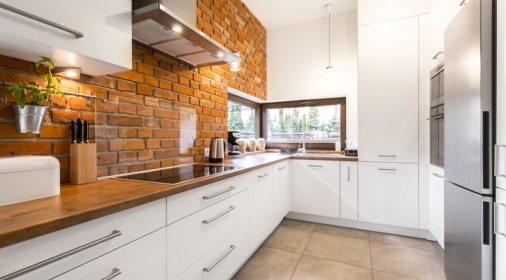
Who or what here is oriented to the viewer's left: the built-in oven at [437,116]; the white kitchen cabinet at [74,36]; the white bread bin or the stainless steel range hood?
the built-in oven

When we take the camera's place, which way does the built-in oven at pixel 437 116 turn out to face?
facing to the left of the viewer

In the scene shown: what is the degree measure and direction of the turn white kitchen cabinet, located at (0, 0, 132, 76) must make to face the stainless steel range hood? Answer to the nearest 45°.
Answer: approximately 45° to its left

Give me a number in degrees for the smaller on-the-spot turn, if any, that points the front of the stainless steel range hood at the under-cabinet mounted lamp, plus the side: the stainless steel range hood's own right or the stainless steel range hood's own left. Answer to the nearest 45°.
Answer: approximately 135° to the stainless steel range hood's own right

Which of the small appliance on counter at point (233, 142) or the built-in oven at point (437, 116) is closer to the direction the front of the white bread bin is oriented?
the built-in oven

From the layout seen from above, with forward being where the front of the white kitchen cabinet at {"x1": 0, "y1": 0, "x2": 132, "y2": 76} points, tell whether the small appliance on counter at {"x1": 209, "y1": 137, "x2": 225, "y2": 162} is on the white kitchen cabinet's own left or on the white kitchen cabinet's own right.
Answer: on the white kitchen cabinet's own left

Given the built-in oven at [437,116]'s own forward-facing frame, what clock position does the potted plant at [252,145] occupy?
The potted plant is roughly at 12 o'clock from the built-in oven.

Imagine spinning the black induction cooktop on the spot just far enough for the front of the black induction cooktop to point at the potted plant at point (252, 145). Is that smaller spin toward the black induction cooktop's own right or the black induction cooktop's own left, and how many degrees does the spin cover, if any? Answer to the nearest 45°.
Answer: approximately 90° to the black induction cooktop's own left

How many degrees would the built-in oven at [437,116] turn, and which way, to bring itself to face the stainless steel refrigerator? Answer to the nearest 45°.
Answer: approximately 90° to its left

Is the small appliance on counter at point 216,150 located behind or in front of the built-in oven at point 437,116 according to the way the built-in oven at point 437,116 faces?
in front
